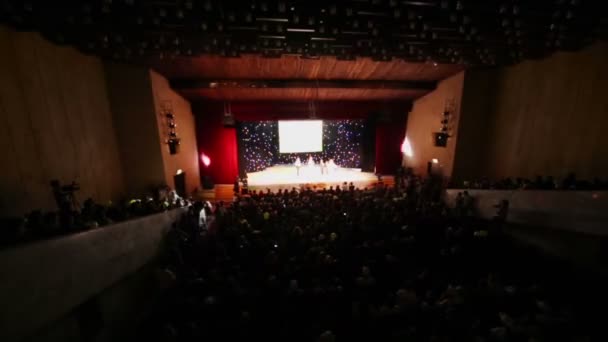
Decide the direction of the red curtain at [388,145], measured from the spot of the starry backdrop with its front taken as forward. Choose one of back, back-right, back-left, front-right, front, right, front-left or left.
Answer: left

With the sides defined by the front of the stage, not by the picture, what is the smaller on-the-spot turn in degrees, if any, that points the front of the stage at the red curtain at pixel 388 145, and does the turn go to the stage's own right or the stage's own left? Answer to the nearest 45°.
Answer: approximately 90° to the stage's own left

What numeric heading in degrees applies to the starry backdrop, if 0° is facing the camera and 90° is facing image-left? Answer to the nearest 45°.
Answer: approximately 0°

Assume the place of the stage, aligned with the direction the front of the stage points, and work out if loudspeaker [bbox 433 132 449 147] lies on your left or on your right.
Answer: on your left

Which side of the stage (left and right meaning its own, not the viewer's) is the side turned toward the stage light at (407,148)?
left

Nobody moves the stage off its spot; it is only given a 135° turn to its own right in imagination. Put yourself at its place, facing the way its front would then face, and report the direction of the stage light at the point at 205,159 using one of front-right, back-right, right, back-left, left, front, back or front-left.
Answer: front-left
